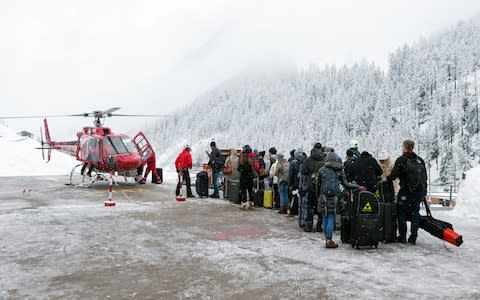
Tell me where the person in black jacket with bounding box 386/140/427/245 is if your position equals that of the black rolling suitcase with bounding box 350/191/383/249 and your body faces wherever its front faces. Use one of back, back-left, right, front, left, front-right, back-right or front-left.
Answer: back-left

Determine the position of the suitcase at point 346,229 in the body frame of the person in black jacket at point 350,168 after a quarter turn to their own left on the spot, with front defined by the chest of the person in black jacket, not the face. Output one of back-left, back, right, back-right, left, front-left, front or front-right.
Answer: left

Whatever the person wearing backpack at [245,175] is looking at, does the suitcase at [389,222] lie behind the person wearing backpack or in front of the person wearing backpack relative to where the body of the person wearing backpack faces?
behind

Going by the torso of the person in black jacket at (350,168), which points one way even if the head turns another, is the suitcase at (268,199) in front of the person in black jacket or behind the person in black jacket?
in front

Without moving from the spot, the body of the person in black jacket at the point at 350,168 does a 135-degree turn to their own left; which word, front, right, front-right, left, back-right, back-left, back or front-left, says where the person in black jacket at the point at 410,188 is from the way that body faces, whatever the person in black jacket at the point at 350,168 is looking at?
left

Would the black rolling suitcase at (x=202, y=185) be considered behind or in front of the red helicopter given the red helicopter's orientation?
in front

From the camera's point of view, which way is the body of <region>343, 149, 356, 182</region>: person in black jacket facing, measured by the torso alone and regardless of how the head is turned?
away from the camera

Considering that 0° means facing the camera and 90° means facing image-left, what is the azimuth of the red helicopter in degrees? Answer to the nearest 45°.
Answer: approximately 315°

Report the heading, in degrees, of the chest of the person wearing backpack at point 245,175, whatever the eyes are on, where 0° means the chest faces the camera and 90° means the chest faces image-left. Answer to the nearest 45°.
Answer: approximately 180°

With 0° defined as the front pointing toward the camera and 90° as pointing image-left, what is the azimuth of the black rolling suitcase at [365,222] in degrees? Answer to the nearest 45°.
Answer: approximately 0°

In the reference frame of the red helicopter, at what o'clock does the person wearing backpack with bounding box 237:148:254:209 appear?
The person wearing backpack is roughly at 1 o'clock from the red helicopter.

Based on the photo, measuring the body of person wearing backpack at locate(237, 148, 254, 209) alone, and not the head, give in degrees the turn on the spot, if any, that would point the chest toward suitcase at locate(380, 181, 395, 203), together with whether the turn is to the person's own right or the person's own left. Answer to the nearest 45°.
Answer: approximately 135° to the person's own right
